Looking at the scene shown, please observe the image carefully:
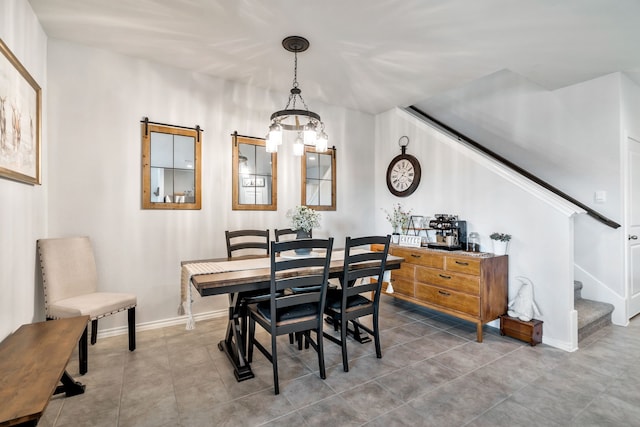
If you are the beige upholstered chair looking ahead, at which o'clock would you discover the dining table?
The dining table is roughly at 12 o'clock from the beige upholstered chair.

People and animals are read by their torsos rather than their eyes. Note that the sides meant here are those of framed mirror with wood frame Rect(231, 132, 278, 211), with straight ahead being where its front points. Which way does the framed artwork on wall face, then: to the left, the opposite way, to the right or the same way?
to the left

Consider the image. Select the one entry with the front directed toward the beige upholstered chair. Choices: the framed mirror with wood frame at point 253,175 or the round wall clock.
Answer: the round wall clock

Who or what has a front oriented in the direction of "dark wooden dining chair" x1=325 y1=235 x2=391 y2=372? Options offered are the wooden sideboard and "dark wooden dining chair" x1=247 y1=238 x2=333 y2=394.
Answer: the wooden sideboard

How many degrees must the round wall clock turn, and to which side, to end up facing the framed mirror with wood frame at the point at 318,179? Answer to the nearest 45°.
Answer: approximately 45° to its right

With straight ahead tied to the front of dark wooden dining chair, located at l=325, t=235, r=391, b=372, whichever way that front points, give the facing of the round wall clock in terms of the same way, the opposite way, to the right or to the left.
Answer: to the left

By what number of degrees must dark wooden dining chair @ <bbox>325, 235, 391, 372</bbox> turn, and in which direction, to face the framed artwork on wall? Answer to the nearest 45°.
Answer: approximately 45° to its left
